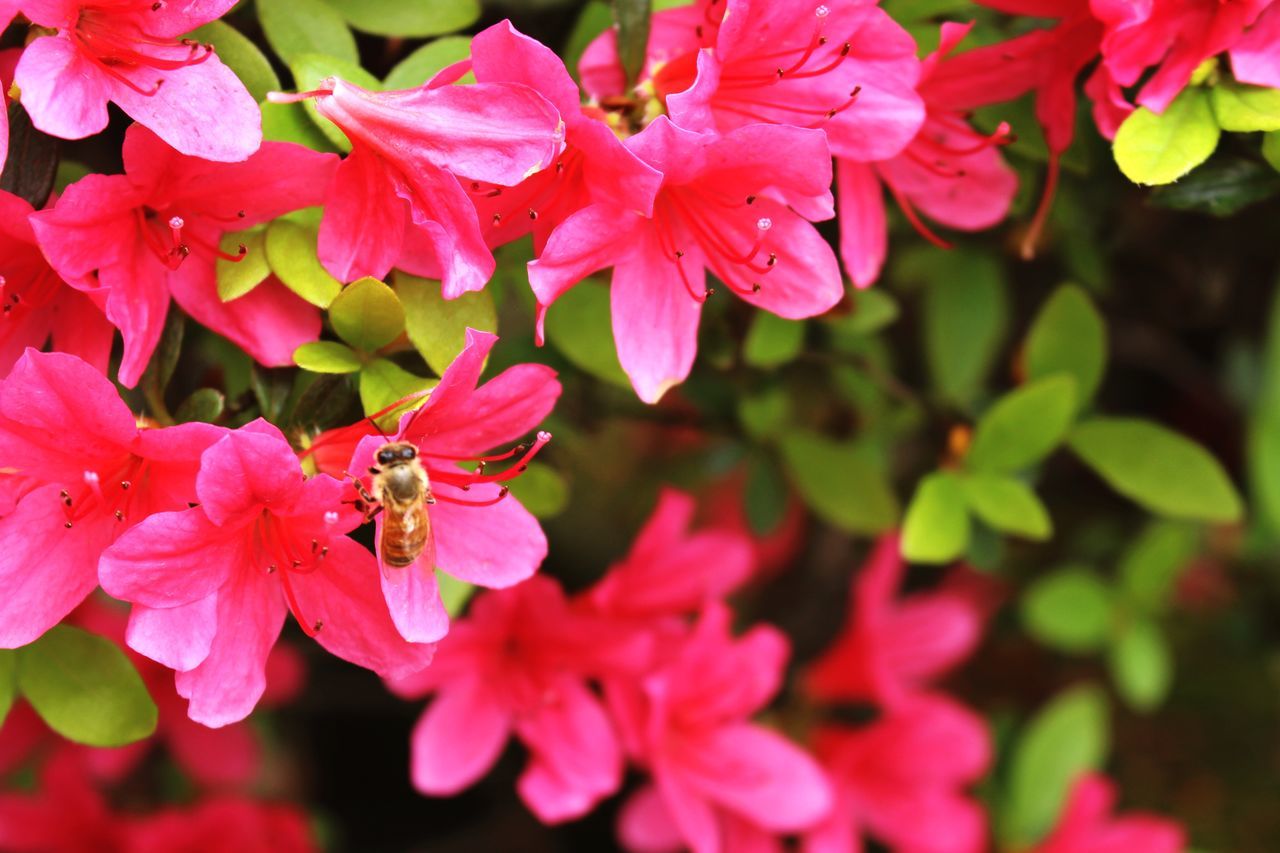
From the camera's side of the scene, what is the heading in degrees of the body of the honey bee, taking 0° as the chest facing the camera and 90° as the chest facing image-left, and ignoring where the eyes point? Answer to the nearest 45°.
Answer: approximately 180°
